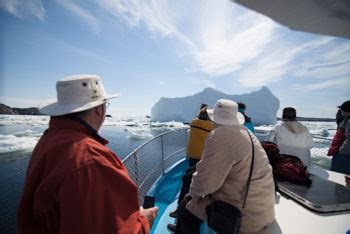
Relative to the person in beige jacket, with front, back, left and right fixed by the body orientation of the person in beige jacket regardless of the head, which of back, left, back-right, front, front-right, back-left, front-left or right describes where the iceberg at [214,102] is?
front-right

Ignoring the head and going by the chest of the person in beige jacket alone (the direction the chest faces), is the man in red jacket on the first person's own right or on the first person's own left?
on the first person's own left

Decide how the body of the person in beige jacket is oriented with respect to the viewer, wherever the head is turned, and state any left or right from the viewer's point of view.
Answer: facing away from the viewer and to the left of the viewer

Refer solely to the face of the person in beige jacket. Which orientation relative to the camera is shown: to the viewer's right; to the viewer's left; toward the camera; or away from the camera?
away from the camera

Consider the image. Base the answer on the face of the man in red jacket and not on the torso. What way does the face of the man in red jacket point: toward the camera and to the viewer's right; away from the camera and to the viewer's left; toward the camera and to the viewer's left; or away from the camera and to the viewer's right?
away from the camera and to the viewer's right

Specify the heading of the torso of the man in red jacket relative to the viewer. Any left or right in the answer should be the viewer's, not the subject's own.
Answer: facing away from the viewer and to the right of the viewer

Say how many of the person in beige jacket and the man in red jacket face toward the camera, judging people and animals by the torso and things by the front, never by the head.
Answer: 0
